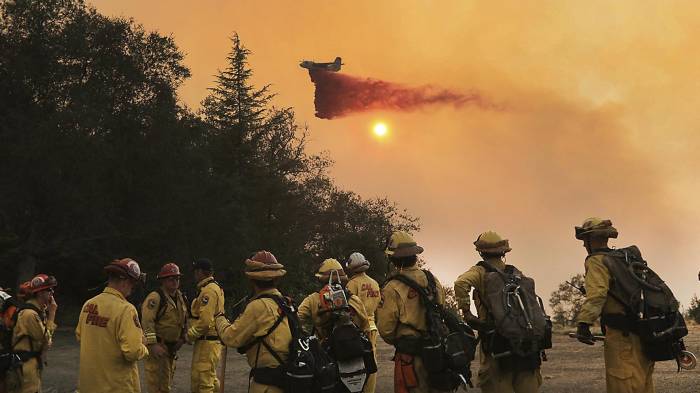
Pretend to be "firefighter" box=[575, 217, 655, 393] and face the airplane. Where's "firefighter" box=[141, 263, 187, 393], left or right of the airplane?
left

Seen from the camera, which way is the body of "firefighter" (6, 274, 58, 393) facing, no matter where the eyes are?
to the viewer's right

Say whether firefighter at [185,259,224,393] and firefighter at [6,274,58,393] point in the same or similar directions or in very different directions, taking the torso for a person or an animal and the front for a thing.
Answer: very different directions

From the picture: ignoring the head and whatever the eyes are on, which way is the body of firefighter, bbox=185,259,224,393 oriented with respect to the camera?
to the viewer's left

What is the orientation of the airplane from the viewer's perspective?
to the viewer's left

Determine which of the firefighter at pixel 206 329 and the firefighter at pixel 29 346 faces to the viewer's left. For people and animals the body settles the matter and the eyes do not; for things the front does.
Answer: the firefighter at pixel 206 329

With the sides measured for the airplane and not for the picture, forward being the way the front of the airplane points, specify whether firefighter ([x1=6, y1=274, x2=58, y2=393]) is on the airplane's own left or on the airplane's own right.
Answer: on the airplane's own left

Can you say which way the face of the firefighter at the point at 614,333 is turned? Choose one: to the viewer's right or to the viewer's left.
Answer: to the viewer's left

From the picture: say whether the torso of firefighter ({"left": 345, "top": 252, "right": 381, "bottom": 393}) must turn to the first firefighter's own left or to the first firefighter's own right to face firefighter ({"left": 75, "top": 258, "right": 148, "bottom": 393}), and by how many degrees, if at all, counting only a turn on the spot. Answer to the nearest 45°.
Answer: approximately 90° to the first firefighter's own left

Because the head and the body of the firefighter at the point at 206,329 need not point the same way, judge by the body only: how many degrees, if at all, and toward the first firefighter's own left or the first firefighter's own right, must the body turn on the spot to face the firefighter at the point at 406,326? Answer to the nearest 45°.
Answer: approximately 135° to the first firefighter's own left
